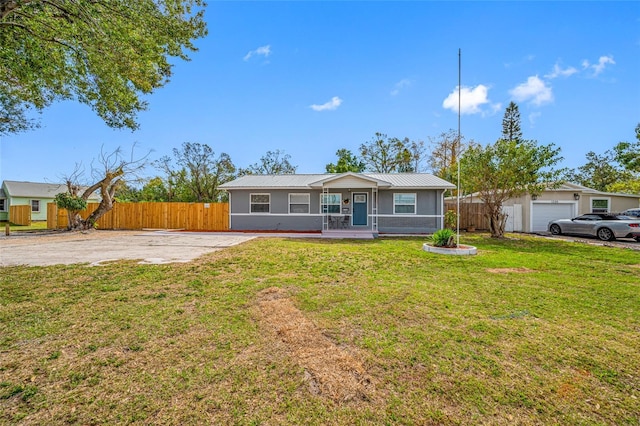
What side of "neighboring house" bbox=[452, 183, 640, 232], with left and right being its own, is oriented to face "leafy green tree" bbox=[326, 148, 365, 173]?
right

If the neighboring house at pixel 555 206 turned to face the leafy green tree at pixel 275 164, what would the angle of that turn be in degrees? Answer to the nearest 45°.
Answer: approximately 90° to its right

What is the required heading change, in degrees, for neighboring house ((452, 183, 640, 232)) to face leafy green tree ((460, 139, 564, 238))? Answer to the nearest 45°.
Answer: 0° — it already faces it

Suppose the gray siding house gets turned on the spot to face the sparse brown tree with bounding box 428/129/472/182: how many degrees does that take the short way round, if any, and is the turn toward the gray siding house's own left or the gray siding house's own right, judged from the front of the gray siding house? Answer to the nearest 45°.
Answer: approximately 135° to the gray siding house's own left

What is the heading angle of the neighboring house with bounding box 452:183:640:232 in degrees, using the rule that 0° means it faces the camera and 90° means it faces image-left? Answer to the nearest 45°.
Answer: approximately 0°

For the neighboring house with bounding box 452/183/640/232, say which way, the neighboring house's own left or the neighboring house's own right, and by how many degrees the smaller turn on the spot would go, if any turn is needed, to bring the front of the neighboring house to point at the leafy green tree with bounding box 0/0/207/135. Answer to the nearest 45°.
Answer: approximately 45° to the neighboring house's own right

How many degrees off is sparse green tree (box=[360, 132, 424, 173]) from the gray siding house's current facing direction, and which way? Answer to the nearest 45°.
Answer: approximately 180°

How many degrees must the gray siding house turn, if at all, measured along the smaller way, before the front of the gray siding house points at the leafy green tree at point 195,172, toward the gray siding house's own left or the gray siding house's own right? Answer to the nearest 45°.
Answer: approximately 135° to the gray siding house's own right

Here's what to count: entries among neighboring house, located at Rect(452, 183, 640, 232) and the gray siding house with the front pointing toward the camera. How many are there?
2

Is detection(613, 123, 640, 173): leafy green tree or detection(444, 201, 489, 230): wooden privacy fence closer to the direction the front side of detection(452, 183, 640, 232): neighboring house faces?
the wooden privacy fence

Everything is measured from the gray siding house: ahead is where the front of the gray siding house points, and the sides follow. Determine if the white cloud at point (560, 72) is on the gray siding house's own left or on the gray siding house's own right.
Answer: on the gray siding house's own left

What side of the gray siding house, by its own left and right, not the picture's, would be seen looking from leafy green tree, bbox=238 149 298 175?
back
